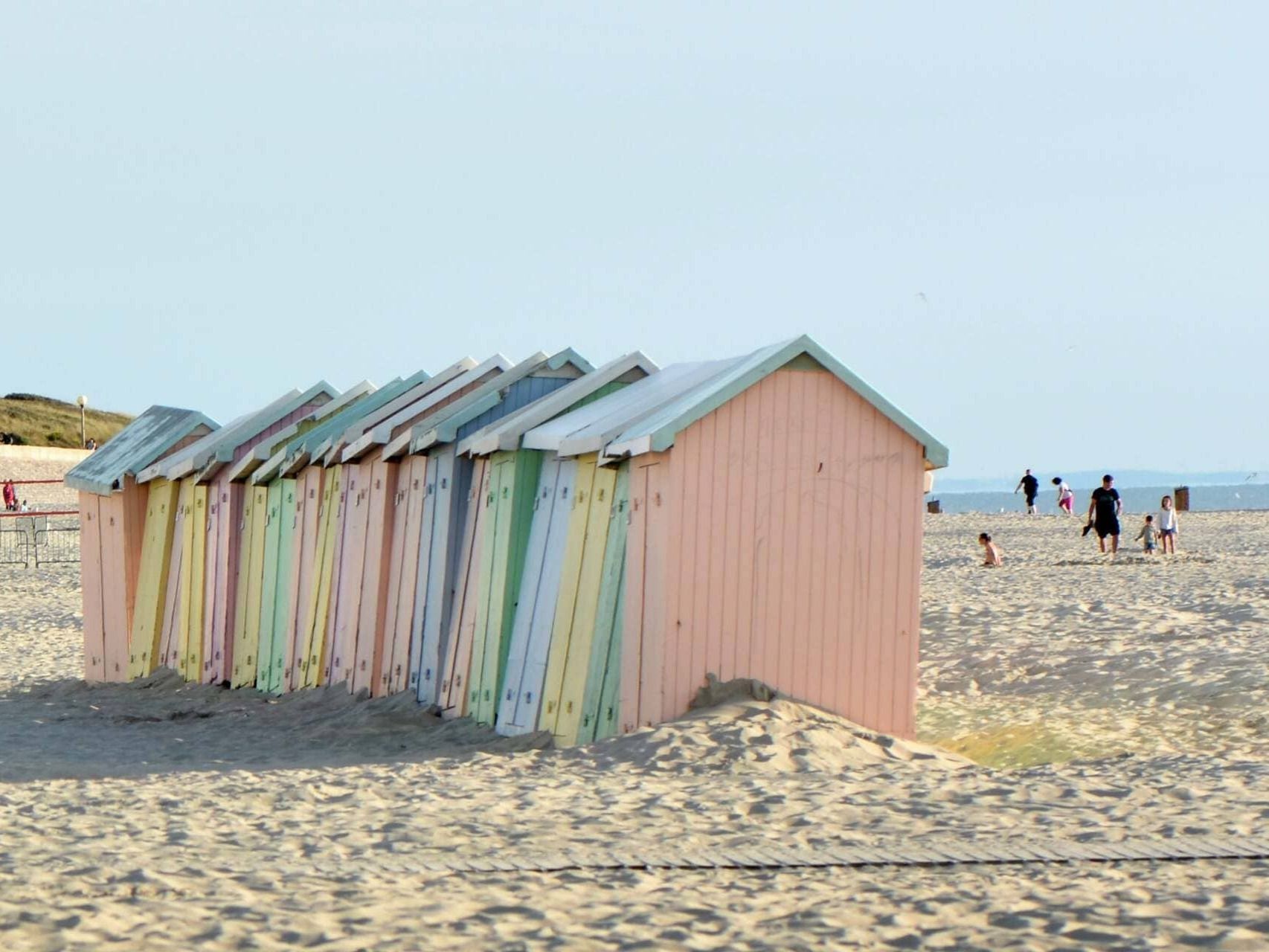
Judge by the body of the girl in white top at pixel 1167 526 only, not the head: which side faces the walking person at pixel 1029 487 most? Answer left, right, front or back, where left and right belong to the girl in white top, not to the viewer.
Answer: back

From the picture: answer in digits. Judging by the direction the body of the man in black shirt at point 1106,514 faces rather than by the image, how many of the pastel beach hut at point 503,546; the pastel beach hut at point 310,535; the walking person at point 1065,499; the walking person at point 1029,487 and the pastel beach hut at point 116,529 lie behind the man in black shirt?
2

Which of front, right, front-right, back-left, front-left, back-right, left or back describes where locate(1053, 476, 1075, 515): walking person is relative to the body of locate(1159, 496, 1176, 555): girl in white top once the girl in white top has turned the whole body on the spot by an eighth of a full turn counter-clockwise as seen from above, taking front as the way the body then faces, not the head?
back-left

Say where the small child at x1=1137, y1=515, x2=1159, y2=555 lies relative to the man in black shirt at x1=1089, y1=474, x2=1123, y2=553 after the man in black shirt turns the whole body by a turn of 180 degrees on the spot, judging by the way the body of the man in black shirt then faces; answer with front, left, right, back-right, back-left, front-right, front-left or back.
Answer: front-right

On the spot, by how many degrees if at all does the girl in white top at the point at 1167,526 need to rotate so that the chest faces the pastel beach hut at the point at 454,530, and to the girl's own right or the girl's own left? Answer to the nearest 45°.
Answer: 0° — they already face it

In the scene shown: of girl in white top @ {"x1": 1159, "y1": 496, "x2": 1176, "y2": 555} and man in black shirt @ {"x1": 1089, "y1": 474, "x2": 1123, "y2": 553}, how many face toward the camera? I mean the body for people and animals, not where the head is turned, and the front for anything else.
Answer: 2

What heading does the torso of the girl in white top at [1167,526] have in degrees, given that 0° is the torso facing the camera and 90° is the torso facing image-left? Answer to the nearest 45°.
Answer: approximately 0°

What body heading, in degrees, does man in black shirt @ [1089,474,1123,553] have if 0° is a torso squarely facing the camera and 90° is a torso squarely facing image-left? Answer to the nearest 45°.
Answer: approximately 0°

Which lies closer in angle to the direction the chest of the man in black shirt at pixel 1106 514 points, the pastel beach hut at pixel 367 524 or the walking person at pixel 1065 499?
the pastel beach hut
